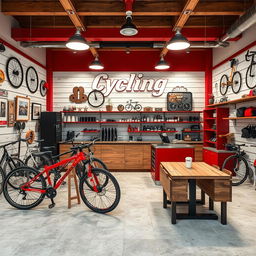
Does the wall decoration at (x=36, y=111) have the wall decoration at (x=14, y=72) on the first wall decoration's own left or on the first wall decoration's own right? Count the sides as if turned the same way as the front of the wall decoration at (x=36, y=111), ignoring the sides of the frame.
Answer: on the first wall decoration's own right

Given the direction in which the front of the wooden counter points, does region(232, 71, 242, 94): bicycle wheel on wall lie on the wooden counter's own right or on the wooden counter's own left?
on the wooden counter's own left

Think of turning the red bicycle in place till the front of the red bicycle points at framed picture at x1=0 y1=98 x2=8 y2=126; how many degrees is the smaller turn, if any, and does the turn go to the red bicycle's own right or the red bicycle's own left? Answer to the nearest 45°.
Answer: approximately 135° to the red bicycle's own left

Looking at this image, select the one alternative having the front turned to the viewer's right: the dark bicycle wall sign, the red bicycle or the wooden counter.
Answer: the red bicycle

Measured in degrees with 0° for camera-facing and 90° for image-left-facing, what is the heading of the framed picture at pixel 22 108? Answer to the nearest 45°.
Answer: approximately 315°

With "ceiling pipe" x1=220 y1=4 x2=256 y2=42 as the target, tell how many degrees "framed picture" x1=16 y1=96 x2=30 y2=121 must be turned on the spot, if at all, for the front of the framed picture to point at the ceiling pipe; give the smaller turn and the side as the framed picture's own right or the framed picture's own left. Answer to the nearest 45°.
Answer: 0° — it already faces it

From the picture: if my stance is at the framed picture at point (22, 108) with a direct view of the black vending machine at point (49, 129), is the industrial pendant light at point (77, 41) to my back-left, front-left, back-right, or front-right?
back-right

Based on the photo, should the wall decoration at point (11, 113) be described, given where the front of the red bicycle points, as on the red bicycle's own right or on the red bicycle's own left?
on the red bicycle's own left

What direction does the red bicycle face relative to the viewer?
to the viewer's right

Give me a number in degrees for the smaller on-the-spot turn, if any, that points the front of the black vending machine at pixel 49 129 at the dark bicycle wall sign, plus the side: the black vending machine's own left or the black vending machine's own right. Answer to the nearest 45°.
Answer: approximately 45° to the black vending machine's own left

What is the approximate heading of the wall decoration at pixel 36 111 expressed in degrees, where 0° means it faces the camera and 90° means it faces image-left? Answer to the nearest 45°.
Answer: approximately 315°

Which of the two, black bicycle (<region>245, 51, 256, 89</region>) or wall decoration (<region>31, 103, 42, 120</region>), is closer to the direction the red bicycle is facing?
the black bicycle
